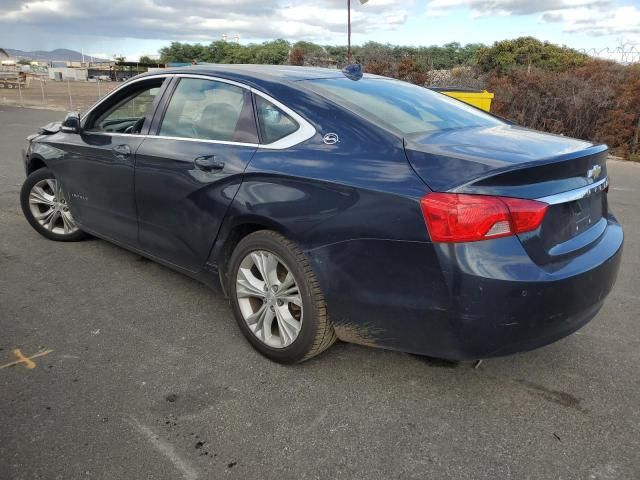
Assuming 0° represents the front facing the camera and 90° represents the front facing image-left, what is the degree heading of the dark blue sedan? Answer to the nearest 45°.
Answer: approximately 135°

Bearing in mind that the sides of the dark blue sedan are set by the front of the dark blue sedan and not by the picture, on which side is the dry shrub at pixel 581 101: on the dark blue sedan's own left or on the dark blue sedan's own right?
on the dark blue sedan's own right
